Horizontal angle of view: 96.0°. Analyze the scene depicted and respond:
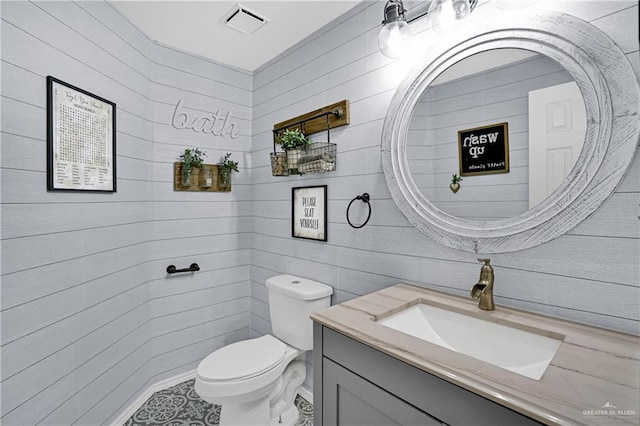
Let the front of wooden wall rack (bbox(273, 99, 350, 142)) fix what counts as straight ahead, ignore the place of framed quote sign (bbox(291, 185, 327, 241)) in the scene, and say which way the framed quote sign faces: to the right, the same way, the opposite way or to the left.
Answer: the same way

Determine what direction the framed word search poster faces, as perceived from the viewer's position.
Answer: facing the viewer and to the right of the viewer

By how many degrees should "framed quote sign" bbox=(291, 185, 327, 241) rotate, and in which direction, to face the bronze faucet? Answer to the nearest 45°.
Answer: approximately 90° to its left

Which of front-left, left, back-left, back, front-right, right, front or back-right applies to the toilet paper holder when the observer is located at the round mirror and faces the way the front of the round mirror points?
front-right

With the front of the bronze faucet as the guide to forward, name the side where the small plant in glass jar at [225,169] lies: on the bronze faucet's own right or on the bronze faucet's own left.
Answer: on the bronze faucet's own right

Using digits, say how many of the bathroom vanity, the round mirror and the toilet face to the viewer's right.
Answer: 0

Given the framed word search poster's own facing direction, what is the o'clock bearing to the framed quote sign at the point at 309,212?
The framed quote sign is roughly at 11 o'clock from the framed word search poster.

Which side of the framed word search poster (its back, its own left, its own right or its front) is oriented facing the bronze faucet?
front

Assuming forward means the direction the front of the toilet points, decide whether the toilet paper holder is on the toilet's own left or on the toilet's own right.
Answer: on the toilet's own right

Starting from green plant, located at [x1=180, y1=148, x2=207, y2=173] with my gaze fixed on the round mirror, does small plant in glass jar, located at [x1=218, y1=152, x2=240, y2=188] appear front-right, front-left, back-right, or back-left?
front-left

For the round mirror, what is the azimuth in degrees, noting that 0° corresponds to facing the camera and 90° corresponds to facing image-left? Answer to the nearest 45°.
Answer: approximately 45°

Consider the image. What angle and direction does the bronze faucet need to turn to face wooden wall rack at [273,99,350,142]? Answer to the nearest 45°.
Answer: approximately 90° to its right

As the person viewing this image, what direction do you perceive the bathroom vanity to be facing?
facing the viewer and to the left of the viewer
